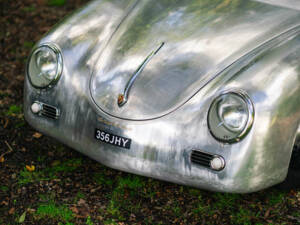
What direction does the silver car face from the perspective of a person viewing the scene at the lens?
facing the viewer and to the left of the viewer

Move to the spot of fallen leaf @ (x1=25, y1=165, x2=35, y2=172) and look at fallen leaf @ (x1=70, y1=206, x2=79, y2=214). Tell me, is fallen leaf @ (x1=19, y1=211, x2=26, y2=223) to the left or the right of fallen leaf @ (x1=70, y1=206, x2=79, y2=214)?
right

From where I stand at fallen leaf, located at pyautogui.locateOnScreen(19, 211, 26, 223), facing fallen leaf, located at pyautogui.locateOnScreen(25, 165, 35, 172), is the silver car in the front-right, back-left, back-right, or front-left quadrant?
front-right

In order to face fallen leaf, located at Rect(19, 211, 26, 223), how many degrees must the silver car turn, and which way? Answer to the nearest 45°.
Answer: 0° — it already faces it

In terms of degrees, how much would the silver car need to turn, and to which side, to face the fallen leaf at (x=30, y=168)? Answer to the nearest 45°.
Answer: approximately 45° to its right
